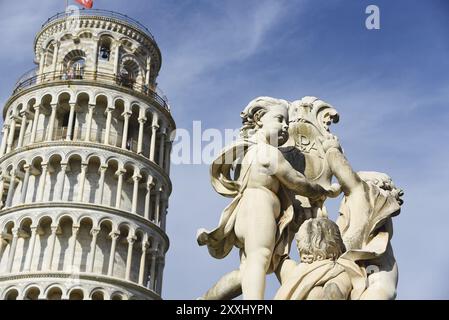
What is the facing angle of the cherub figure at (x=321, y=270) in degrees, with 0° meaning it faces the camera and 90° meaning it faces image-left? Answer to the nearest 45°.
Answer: approximately 180°
